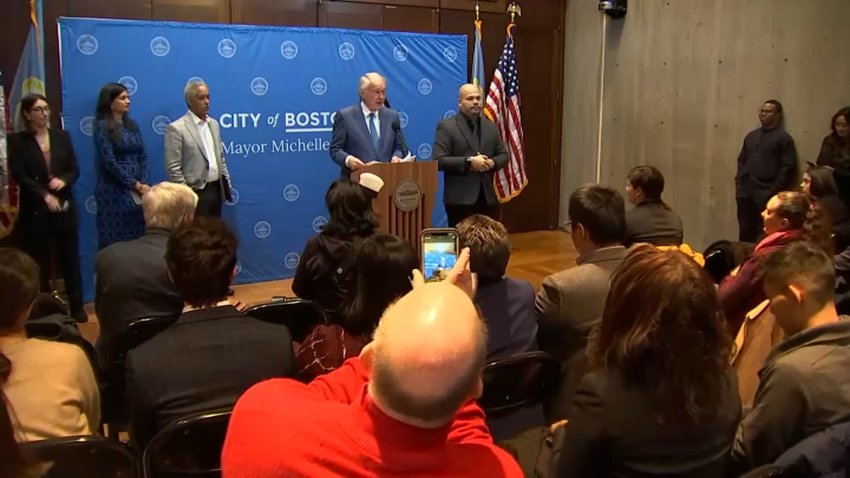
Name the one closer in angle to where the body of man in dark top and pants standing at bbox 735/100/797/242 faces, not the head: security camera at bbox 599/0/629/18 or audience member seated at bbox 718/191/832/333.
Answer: the audience member seated

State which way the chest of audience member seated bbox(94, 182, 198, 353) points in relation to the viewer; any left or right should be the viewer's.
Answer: facing away from the viewer and to the right of the viewer

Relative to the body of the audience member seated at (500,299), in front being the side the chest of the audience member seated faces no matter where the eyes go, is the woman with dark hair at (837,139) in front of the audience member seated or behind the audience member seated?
in front

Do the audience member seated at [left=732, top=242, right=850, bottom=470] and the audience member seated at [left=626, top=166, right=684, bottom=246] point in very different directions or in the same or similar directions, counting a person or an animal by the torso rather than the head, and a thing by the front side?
same or similar directions

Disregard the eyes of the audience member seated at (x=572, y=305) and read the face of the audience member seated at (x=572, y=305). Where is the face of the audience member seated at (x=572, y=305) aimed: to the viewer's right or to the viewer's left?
to the viewer's left

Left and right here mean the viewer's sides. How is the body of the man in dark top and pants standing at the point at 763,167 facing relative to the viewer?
facing the viewer and to the left of the viewer

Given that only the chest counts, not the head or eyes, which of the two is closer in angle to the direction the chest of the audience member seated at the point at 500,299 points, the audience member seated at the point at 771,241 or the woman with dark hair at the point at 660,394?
the audience member seated

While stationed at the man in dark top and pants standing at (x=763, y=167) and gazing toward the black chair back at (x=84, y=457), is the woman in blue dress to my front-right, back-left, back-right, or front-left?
front-right

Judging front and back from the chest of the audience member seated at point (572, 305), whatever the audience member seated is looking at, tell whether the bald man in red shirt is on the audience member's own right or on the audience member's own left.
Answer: on the audience member's own left

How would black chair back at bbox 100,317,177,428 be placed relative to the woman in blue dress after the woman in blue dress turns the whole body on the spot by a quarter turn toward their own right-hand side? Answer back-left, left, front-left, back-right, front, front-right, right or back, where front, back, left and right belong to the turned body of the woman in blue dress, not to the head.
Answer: front-left

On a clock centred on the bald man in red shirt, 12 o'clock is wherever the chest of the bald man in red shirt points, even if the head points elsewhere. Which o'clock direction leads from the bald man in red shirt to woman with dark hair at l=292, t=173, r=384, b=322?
The woman with dark hair is roughly at 12 o'clock from the bald man in red shirt.

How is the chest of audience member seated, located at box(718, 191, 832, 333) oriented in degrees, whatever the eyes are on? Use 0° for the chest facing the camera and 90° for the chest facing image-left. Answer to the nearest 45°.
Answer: approximately 90°

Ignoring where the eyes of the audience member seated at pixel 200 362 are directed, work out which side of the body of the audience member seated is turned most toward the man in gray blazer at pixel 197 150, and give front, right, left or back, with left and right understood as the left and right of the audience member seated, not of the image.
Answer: front

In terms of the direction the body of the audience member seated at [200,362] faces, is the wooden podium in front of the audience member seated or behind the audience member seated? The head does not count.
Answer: in front

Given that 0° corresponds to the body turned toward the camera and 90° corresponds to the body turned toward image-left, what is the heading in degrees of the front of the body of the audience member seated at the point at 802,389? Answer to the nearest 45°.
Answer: approximately 135°

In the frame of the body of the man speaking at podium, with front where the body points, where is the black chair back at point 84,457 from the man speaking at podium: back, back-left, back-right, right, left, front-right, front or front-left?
front-right

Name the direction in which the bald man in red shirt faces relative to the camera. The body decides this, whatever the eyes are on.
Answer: away from the camera

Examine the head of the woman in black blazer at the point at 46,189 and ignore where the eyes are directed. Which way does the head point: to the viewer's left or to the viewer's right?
to the viewer's right

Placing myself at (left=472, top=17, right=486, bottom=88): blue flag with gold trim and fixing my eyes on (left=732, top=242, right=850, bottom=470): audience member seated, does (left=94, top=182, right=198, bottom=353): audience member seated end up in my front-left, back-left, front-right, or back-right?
front-right

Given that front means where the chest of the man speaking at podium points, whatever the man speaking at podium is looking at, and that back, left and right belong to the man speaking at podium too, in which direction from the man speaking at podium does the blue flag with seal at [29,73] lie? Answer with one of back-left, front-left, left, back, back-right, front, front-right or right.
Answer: back-right

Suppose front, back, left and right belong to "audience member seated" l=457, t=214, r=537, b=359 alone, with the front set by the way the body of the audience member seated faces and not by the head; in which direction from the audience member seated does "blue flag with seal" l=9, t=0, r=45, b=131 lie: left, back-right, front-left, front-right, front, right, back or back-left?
front-left

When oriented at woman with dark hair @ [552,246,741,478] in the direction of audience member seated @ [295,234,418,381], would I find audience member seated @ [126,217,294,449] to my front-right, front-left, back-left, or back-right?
front-left
